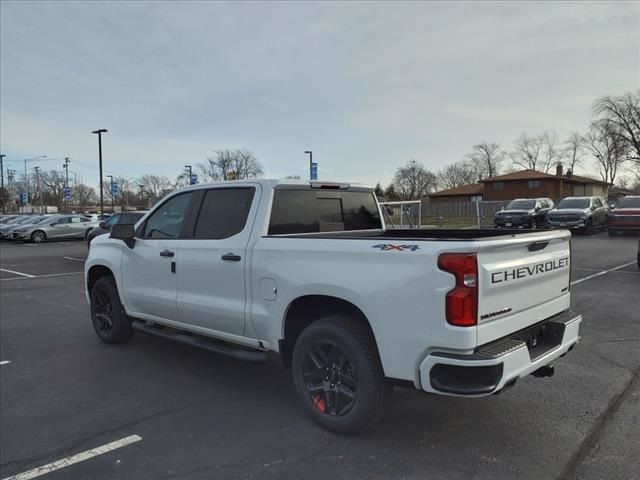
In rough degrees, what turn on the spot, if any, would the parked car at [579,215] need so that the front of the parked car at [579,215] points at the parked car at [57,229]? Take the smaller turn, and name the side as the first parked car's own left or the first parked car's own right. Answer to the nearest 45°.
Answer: approximately 45° to the first parked car's own right

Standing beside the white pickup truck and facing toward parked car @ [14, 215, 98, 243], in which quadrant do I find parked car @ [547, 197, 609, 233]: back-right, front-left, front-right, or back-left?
front-right

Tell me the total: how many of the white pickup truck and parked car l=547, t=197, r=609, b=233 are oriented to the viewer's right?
0

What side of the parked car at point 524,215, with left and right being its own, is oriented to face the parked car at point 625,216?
left

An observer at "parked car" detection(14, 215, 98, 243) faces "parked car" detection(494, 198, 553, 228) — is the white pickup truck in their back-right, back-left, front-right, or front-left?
front-right

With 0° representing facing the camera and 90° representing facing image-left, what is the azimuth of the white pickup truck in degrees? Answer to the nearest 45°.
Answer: approximately 135°

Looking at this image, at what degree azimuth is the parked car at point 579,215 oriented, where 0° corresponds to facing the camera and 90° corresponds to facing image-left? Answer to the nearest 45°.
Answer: approximately 45°

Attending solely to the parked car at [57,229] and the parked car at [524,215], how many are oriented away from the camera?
0

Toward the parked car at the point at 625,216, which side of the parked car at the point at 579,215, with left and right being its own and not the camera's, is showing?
left

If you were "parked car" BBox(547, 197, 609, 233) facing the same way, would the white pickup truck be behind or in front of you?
in front

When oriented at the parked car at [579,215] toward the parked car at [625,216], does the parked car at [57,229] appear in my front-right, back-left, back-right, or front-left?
back-right

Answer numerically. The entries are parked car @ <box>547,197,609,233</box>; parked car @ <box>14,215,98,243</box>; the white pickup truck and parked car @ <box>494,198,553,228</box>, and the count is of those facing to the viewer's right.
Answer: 0

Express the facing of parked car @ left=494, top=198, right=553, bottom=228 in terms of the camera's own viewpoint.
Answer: facing the viewer and to the left of the viewer
